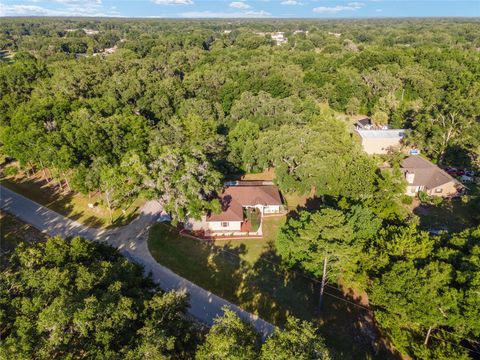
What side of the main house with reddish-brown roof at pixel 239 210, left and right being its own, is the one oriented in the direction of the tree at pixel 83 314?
front

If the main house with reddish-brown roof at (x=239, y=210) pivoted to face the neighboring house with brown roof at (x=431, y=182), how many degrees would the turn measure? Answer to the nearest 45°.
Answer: approximately 90° to its left

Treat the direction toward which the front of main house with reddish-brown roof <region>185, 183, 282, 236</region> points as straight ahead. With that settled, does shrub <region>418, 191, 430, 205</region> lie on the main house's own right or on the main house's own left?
on the main house's own left

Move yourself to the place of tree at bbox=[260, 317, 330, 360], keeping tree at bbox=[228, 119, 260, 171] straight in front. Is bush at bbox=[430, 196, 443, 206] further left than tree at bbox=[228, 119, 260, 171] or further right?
right

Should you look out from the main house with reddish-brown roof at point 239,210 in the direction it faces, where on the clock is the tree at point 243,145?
The tree is roughly at 6 o'clock from the main house with reddish-brown roof.

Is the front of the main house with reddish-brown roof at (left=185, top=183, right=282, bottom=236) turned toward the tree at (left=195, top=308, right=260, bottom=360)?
yes

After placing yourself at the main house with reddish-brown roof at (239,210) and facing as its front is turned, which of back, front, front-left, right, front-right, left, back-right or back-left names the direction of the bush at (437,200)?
left

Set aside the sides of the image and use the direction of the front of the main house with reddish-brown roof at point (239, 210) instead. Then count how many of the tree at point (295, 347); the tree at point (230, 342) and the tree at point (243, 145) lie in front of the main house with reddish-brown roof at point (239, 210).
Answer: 2

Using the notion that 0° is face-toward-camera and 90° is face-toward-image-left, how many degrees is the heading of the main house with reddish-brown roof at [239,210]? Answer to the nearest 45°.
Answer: approximately 0°

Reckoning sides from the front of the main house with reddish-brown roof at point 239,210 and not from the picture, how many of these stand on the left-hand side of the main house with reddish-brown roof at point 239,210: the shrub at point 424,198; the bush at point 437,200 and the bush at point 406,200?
3

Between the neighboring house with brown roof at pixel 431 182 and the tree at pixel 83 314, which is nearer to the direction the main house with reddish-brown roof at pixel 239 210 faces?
the tree

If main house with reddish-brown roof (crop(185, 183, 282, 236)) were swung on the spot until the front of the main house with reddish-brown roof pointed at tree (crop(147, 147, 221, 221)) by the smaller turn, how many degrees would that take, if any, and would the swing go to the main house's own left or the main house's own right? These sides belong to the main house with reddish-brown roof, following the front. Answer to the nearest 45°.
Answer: approximately 90° to the main house's own right

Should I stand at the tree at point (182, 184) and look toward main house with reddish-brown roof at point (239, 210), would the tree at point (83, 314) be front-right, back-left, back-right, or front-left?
back-right
